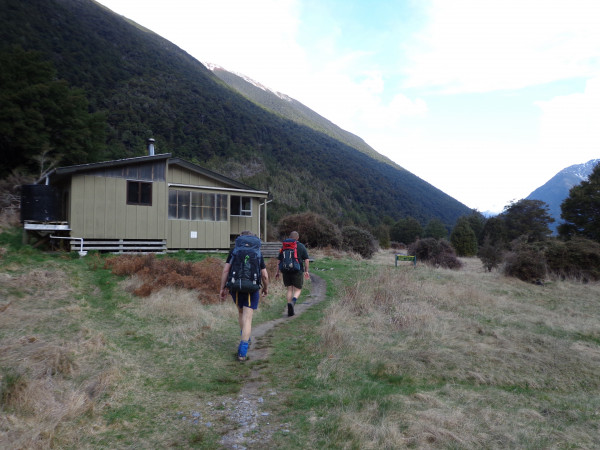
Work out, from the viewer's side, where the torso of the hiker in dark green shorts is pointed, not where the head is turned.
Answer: away from the camera

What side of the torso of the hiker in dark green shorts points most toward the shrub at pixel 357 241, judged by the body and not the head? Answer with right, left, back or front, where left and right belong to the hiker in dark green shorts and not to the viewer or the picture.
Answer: front

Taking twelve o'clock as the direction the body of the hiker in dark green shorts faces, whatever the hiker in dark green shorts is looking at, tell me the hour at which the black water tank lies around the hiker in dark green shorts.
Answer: The black water tank is roughly at 10 o'clock from the hiker in dark green shorts.

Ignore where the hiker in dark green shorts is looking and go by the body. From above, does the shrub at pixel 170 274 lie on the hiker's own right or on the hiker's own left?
on the hiker's own left

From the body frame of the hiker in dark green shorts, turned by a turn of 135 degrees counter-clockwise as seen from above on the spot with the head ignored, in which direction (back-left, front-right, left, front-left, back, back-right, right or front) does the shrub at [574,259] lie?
back

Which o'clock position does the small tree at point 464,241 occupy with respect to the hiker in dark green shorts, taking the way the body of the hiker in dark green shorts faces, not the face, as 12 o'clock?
The small tree is roughly at 1 o'clock from the hiker in dark green shorts.

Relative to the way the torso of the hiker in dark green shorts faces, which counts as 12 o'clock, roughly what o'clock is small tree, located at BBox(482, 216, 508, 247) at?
The small tree is roughly at 1 o'clock from the hiker in dark green shorts.

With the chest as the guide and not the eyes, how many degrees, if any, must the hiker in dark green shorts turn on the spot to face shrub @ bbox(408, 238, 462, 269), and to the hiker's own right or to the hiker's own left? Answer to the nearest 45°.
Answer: approximately 45° to the hiker's own right

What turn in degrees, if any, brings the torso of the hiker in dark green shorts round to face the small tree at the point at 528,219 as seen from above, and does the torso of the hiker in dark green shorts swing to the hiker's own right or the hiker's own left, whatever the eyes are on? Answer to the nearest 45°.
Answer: approximately 45° to the hiker's own right
